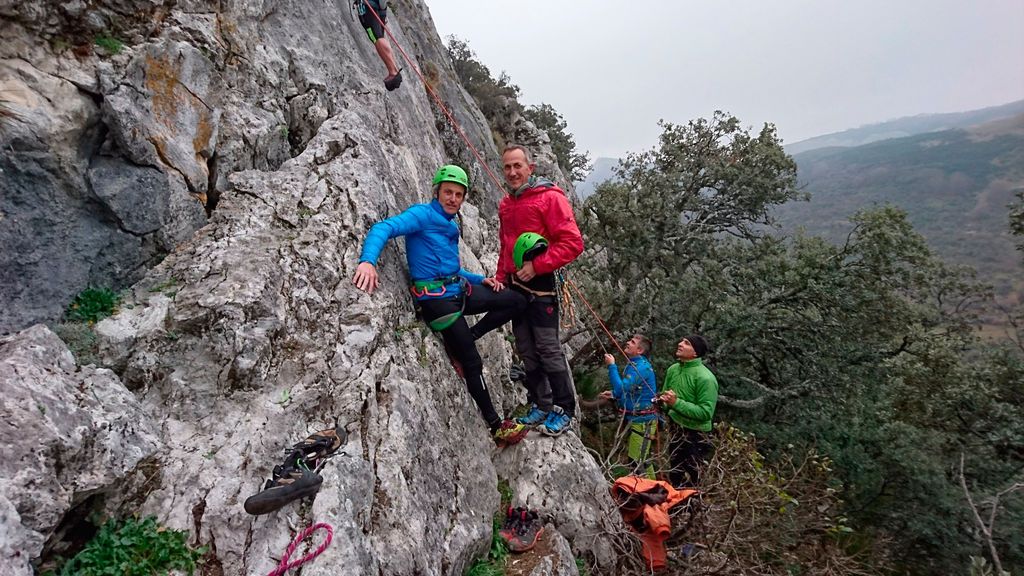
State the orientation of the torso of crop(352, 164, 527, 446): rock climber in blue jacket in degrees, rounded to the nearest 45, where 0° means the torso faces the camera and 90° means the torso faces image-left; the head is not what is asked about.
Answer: approximately 315°

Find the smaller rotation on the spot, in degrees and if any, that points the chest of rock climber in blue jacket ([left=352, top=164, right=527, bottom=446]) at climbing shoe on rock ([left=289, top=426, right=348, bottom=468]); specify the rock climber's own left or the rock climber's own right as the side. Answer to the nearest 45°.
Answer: approximately 90° to the rock climber's own right

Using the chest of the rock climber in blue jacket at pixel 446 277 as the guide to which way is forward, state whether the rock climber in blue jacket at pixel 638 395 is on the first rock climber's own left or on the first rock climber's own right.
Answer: on the first rock climber's own left

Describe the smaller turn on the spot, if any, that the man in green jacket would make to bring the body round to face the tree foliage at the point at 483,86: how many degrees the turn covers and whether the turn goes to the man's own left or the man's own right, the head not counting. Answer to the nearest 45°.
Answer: approximately 90° to the man's own right

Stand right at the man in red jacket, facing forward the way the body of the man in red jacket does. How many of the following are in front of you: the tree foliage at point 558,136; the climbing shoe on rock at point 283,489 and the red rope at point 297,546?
2

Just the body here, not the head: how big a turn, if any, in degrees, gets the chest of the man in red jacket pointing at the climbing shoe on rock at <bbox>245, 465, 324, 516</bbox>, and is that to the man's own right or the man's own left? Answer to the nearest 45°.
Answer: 0° — they already face it

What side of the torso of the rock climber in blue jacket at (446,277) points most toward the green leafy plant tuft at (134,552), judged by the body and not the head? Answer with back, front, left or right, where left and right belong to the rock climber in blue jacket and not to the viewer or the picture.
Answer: right

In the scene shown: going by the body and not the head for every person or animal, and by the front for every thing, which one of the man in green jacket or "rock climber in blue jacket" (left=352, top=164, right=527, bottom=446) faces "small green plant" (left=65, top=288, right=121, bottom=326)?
the man in green jacket

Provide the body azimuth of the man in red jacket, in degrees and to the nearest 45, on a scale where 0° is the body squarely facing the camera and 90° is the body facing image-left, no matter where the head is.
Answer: approximately 45°
